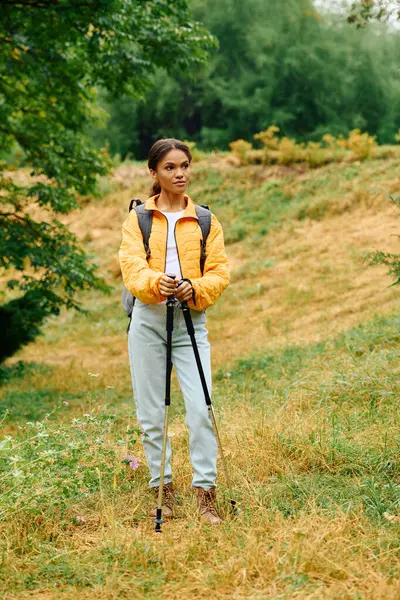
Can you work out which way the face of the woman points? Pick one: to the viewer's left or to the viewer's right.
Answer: to the viewer's right

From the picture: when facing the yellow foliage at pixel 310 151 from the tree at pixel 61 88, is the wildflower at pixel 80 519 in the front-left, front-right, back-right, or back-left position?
back-right

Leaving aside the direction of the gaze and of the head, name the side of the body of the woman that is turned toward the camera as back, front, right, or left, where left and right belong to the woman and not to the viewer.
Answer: front

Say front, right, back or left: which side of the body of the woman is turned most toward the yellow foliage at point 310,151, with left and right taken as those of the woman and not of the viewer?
back
